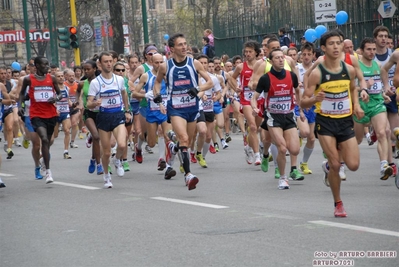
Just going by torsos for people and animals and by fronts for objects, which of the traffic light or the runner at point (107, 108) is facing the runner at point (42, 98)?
the traffic light

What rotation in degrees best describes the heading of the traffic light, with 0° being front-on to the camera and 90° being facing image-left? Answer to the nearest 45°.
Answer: approximately 0°

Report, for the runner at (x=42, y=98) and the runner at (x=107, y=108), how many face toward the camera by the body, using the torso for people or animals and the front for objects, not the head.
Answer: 2

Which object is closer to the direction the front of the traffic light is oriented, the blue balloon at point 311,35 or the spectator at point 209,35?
the blue balloon

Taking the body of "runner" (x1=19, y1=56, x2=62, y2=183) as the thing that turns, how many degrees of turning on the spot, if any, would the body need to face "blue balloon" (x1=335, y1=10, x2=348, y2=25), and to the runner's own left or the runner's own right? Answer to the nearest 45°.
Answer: approximately 135° to the runner's own left

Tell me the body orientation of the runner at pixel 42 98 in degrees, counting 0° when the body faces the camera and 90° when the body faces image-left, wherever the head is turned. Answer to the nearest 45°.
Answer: approximately 0°
